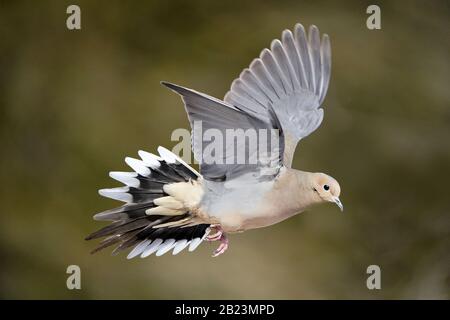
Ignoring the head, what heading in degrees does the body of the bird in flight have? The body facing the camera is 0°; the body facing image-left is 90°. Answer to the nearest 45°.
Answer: approximately 270°
